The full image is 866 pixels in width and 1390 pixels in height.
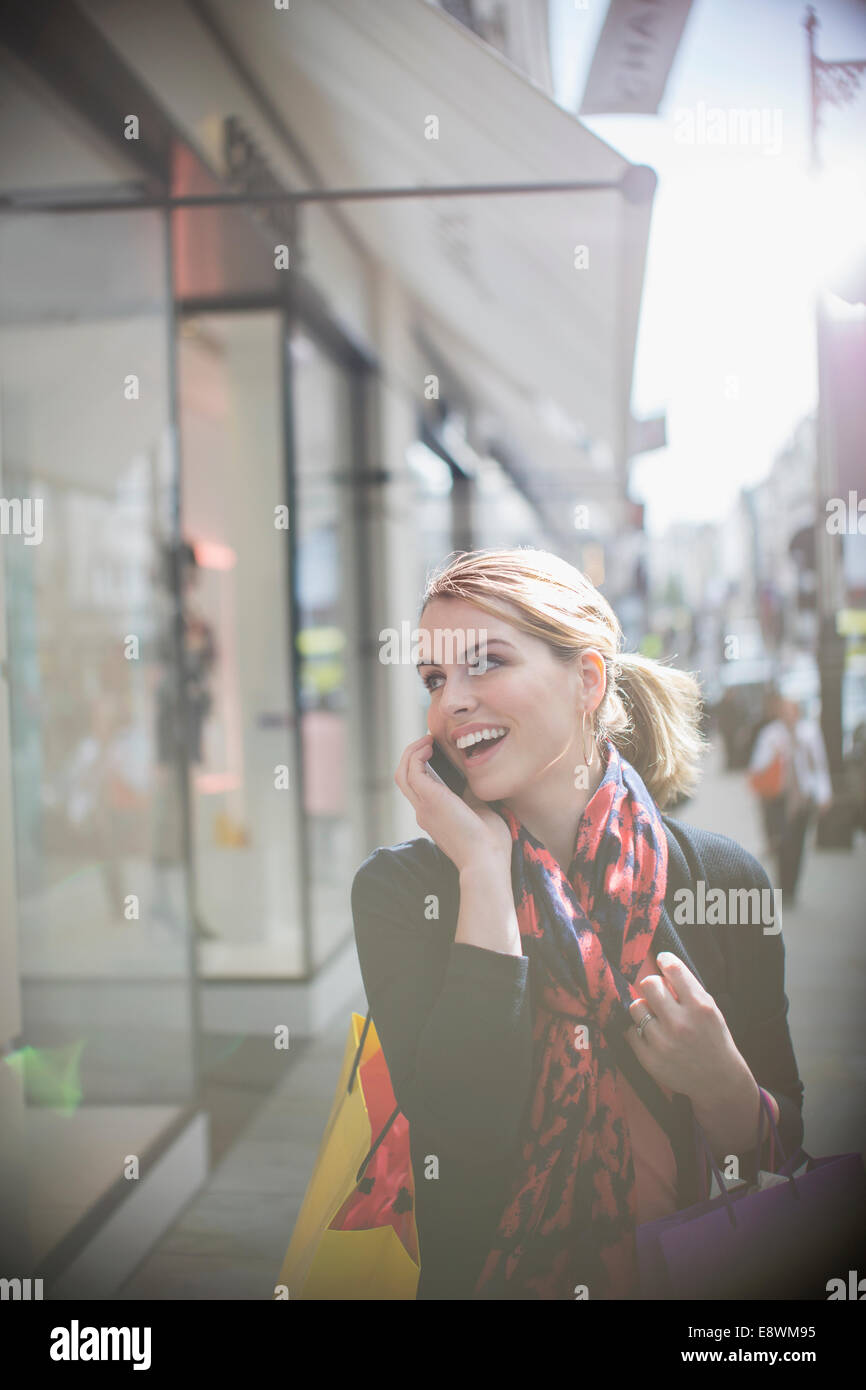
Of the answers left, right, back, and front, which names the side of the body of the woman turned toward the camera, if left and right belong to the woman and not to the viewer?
front

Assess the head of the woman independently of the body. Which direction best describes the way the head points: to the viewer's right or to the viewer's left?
to the viewer's left

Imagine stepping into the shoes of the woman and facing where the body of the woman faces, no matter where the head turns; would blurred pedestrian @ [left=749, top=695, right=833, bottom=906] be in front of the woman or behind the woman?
behind
